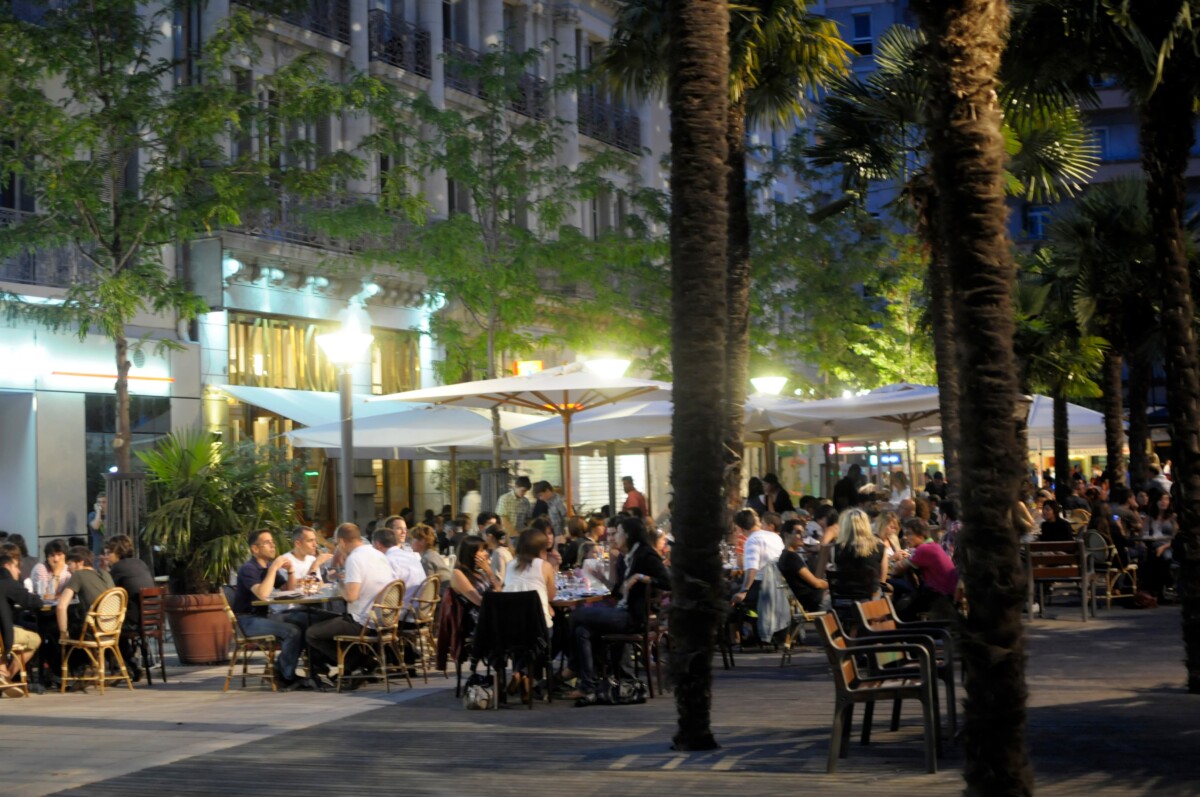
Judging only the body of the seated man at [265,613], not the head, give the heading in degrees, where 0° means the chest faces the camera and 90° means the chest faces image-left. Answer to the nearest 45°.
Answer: approximately 270°

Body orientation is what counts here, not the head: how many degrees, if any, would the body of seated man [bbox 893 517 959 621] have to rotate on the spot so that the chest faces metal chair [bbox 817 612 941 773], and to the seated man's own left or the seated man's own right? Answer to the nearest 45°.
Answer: approximately 90° to the seated man's own left

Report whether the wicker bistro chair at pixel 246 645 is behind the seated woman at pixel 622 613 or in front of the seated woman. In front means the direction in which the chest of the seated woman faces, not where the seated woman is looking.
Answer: in front

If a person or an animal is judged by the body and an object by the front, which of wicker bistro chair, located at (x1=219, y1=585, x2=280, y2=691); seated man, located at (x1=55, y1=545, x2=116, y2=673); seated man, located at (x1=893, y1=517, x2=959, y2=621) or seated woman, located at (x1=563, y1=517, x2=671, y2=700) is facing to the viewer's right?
the wicker bistro chair

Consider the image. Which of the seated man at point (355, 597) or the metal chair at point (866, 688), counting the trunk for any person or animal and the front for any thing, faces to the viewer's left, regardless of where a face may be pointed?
the seated man

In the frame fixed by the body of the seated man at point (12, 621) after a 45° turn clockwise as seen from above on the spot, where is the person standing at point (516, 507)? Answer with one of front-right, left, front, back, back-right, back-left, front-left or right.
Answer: left

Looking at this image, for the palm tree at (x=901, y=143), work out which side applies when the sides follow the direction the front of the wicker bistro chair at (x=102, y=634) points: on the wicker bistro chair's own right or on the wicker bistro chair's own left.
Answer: on the wicker bistro chair's own right

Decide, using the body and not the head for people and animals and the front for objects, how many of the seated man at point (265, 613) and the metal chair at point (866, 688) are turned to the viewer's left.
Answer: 0

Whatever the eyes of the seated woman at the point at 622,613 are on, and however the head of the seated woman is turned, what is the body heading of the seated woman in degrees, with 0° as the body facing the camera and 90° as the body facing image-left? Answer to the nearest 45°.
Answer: approximately 90°

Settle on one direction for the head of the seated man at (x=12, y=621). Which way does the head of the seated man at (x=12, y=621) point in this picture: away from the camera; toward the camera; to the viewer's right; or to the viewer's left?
to the viewer's right

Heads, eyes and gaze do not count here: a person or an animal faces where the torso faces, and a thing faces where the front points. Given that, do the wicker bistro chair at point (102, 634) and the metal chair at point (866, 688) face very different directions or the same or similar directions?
very different directions

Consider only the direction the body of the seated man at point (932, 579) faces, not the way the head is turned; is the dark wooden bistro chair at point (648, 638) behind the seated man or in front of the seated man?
in front

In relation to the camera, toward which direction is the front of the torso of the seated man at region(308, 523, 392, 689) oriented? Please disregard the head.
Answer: to the viewer's left

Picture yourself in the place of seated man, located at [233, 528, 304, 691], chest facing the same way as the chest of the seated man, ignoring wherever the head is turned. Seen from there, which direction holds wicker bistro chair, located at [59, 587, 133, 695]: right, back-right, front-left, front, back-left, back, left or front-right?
back
